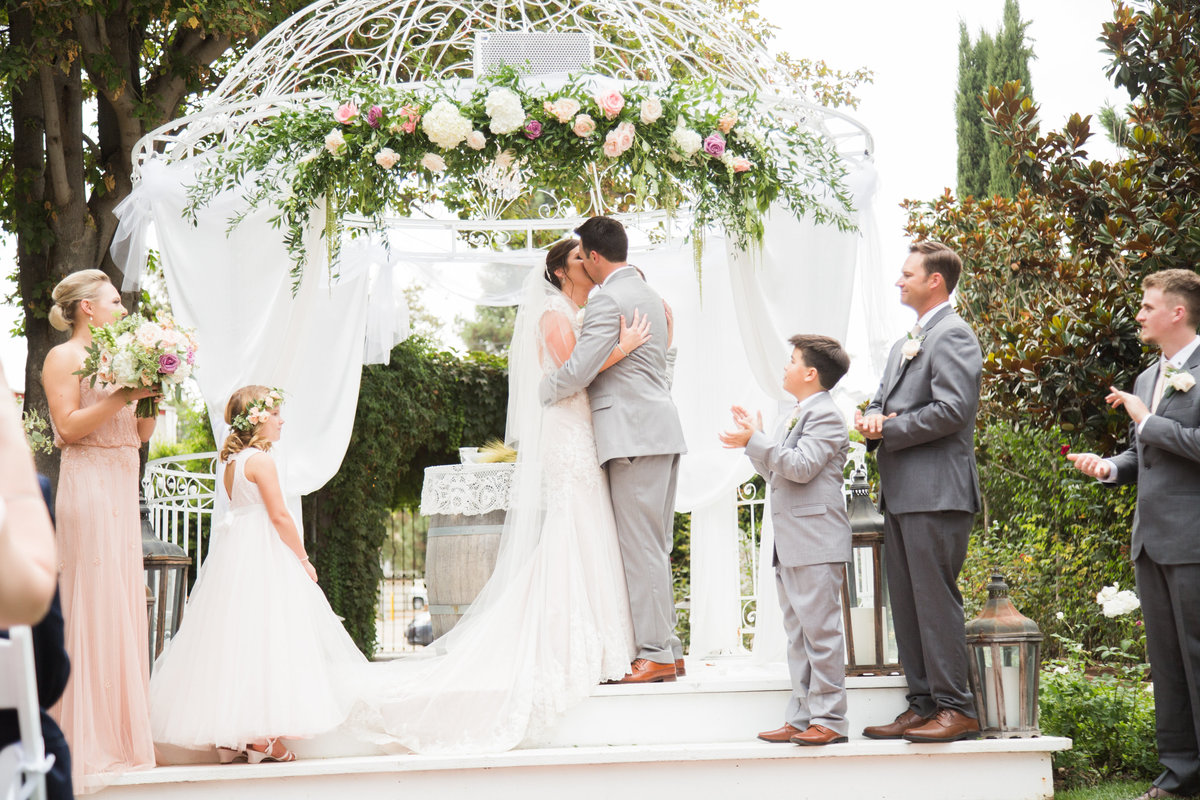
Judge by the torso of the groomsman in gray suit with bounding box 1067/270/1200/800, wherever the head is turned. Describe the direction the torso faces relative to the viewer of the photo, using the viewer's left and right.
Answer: facing the viewer and to the left of the viewer

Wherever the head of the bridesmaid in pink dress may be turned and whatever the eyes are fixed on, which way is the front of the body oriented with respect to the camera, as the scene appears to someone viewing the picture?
to the viewer's right

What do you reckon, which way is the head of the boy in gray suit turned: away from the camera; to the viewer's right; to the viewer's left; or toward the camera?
to the viewer's left

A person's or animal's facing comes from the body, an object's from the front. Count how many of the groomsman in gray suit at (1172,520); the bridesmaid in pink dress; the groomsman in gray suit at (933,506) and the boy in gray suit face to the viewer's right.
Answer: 1

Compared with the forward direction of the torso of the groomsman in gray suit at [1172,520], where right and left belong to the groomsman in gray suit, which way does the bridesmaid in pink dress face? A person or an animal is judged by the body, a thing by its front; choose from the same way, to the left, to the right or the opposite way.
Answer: the opposite way

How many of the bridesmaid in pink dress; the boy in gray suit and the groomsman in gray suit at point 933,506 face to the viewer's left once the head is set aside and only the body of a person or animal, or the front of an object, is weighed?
2

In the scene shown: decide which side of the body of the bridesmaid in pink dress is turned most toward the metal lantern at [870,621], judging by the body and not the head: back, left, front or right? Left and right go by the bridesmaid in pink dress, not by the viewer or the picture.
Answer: front

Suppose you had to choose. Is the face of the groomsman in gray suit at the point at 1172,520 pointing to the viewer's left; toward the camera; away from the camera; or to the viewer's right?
to the viewer's left

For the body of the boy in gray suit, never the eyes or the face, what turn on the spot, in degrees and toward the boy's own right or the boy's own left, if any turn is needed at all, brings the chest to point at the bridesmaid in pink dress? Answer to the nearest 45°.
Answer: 0° — they already face them

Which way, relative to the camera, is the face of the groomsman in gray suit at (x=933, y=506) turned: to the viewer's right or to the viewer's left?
to the viewer's left

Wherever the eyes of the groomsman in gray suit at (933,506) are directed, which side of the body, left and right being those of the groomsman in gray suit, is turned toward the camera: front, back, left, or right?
left

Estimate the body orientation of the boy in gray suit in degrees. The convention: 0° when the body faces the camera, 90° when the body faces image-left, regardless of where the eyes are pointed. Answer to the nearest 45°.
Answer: approximately 90°

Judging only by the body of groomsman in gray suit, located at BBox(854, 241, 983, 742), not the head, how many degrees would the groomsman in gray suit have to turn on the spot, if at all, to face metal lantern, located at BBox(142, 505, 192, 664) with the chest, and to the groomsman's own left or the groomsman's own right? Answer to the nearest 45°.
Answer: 0° — they already face it
